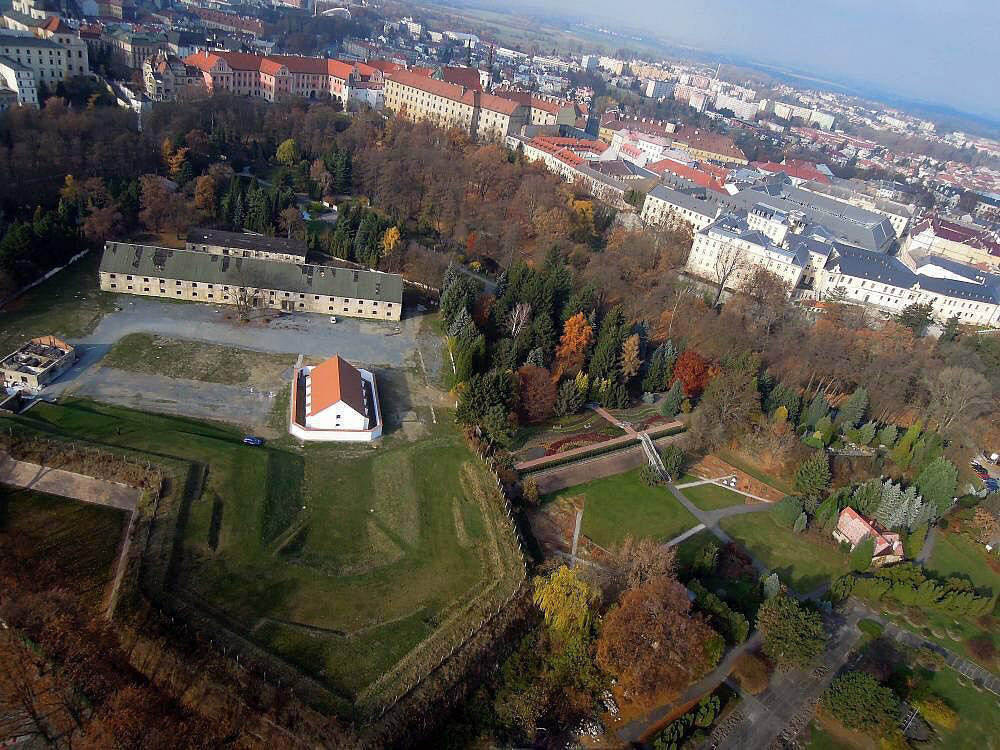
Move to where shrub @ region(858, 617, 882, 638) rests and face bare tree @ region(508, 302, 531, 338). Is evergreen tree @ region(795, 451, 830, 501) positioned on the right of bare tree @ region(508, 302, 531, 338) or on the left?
right

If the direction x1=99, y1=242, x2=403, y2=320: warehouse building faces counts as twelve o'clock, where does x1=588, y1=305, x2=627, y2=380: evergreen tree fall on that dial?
The evergreen tree is roughly at 10 o'clock from the warehouse building.

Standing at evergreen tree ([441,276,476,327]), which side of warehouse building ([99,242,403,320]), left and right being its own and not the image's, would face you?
left

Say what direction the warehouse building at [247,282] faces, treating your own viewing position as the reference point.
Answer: facing the viewer

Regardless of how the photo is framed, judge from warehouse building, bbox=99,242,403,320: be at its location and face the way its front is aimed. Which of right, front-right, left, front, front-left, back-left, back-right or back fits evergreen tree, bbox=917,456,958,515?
front-left

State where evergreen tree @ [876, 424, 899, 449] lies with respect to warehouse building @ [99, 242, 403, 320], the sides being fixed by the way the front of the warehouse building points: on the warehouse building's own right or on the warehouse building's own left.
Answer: on the warehouse building's own left

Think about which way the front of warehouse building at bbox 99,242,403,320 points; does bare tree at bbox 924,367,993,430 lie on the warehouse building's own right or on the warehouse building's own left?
on the warehouse building's own left

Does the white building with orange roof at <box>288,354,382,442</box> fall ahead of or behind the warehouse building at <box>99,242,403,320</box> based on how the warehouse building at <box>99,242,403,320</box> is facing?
ahead

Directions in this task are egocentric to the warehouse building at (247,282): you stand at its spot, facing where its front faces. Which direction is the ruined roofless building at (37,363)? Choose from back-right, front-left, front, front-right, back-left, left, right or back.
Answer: front-right

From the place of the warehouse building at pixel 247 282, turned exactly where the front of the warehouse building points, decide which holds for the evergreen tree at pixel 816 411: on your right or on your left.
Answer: on your left

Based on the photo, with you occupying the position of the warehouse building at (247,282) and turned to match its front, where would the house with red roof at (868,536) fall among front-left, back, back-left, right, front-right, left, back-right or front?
front-left

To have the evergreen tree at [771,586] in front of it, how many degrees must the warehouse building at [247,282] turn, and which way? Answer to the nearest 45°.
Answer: approximately 45° to its left

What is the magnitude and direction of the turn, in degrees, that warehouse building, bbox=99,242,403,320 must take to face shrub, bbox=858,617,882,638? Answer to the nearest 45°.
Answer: approximately 45° to its left
